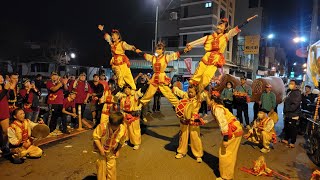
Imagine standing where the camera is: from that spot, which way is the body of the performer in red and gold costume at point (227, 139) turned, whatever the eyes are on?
to the viewer's left

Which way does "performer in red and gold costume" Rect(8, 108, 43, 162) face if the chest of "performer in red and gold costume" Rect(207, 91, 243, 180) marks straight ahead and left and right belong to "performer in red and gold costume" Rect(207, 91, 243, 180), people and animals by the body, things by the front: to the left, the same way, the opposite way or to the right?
the opposite way

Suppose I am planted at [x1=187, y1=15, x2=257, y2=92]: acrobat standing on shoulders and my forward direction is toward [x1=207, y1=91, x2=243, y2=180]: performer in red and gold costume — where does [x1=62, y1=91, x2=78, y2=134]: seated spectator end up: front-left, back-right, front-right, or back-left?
back-right

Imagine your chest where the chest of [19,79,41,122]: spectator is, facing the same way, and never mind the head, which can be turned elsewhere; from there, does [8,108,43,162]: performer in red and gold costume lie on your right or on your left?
on your right

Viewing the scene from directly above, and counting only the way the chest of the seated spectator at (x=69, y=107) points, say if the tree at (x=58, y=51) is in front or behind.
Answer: behind

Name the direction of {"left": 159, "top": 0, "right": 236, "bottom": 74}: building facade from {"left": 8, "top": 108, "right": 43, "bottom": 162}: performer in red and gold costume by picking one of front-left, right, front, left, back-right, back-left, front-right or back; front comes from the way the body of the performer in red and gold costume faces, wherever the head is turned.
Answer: left

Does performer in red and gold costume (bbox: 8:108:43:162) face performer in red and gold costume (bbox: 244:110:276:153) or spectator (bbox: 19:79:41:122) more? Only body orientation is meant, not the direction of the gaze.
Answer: the performer in red and gold costume

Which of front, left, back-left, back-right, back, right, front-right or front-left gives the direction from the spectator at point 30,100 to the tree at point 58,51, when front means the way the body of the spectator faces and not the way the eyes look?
back-left
